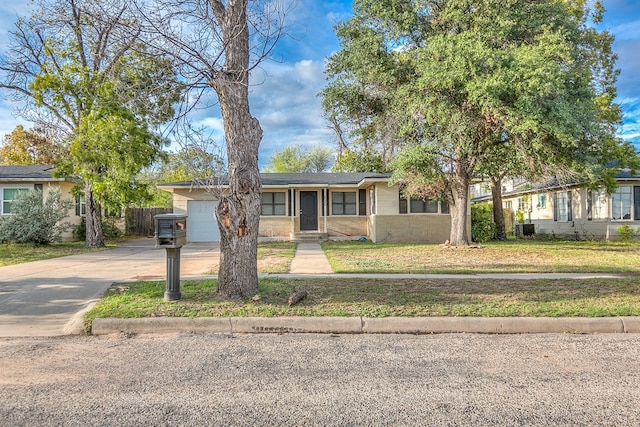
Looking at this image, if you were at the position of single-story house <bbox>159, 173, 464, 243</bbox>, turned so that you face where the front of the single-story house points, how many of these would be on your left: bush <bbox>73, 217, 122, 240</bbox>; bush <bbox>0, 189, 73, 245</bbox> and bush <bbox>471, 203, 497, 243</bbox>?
1

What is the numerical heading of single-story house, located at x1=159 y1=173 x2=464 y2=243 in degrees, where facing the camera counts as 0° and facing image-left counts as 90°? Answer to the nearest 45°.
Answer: approximately 0°

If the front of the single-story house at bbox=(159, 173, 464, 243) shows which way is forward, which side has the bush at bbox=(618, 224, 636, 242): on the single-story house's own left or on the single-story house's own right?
on the single-story house's own left

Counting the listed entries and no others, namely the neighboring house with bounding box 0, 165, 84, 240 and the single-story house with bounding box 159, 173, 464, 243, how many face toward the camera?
2

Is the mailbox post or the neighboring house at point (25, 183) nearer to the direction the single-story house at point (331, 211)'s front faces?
the mailbox post

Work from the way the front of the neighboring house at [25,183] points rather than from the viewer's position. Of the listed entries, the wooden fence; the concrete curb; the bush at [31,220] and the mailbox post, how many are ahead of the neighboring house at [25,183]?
3

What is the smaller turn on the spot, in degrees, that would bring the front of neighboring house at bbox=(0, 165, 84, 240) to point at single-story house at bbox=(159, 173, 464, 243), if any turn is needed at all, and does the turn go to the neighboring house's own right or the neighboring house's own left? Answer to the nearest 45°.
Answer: approximately 45° to the neighboring house's own left

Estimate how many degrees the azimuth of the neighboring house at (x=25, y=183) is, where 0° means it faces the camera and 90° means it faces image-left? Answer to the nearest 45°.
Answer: approximately 0°

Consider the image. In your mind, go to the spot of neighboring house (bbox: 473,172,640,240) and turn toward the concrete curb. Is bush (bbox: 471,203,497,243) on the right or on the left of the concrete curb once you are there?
right

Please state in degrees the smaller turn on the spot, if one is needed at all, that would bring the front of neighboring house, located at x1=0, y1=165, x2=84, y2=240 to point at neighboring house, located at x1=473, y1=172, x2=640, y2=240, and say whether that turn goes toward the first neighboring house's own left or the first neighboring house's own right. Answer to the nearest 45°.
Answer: approximately 45° to the first neighboring house's own left

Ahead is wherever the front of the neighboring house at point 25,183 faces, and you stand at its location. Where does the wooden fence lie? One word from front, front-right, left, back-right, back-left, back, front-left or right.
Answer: back-left

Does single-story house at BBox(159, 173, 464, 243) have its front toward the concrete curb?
yes

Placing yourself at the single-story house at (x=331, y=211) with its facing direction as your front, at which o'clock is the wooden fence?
The wooden fence is roughly at 4 o'clock from the single-story house.

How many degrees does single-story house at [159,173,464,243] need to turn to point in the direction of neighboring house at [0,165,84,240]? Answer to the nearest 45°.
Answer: approximately 90° to its right

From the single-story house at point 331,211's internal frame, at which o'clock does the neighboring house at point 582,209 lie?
The neighboring house is roughly at 9 o'clock from the single-story house.
